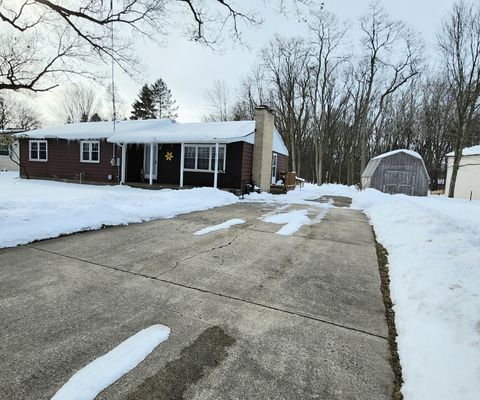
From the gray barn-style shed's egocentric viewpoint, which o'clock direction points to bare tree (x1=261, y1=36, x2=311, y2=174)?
The bare tree is roughly at 4 o'clock from the gray barn-style shed.

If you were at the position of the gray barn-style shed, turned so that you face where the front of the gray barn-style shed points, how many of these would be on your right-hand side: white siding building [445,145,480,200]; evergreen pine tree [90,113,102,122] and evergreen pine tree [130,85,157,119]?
2

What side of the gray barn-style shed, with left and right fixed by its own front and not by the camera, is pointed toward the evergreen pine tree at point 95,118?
right

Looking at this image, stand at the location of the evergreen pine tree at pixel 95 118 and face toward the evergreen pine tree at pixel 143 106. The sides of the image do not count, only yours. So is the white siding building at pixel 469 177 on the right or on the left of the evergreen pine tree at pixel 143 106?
right

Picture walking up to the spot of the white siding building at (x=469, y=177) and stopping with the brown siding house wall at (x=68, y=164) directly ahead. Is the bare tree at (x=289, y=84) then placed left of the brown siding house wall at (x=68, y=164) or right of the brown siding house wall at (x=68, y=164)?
right

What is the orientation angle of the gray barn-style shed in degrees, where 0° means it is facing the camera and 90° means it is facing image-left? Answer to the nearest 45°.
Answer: approximately 0°

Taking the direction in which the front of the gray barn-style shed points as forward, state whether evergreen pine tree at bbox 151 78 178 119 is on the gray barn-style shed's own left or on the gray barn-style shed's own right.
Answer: on the gray barn-style shed's own right

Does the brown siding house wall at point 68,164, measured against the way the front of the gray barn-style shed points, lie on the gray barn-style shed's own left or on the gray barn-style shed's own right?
on the gray barn-style shed's own right

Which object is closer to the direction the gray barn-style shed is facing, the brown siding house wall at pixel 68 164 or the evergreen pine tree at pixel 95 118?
the brown siding house wall

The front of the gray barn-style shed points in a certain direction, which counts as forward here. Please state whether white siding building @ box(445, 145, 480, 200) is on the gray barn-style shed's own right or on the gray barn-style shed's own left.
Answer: on the gray barn-style shed's own left
